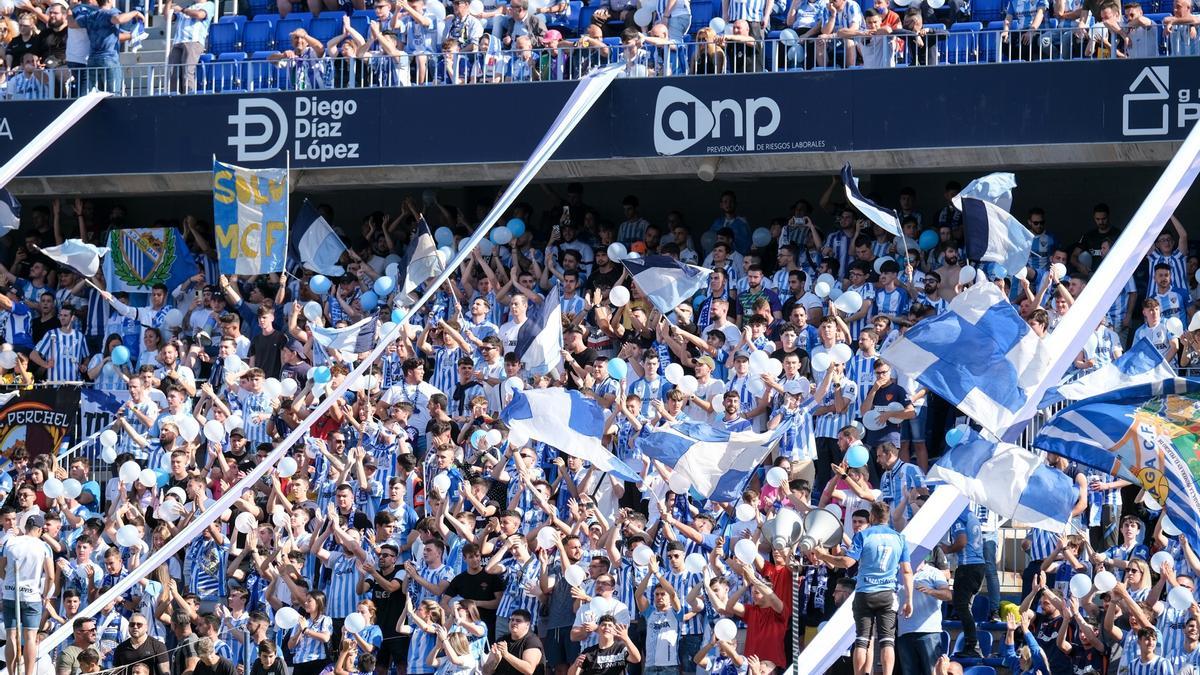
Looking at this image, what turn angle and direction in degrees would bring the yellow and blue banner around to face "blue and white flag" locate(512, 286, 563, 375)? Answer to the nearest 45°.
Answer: approximately 45° to its left

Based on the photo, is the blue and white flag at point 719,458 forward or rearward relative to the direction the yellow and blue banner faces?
forward

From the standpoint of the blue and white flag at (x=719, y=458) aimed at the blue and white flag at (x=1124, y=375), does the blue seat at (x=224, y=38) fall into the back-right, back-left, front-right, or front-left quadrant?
back-left

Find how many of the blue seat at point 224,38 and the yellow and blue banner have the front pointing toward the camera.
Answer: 2

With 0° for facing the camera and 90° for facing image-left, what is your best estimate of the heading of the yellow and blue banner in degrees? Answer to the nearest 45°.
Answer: approximately 0°

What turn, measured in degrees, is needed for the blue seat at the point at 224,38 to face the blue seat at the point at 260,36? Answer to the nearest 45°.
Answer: approximately 45° to its left

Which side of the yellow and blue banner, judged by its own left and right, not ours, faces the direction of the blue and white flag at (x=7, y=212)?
right

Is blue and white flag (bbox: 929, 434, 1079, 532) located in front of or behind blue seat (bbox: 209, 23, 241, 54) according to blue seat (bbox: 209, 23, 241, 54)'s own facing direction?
in front

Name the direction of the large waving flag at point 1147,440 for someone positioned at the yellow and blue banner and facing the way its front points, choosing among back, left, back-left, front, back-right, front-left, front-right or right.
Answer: front-left

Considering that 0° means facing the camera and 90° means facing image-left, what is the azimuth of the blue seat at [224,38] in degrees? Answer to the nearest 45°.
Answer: approximately 0°
